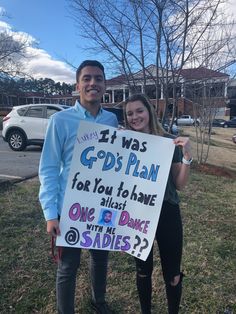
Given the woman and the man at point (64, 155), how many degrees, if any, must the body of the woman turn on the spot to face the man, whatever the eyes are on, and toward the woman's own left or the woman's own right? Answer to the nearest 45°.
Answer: approximately 90° to the woman's own right

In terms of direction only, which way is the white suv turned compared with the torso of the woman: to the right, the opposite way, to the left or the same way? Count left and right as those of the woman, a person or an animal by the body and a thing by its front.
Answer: to the left

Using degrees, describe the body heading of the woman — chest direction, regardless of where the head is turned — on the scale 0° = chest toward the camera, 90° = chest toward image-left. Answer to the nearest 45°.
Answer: approximately 0°

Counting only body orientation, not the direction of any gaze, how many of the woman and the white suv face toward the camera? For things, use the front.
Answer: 1

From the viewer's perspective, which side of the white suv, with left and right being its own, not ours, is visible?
right

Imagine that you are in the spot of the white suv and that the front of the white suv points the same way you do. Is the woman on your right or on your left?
on your right
